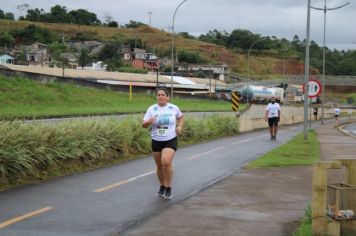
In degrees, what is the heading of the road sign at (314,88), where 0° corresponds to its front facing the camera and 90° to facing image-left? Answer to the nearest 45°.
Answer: approximately 0°
